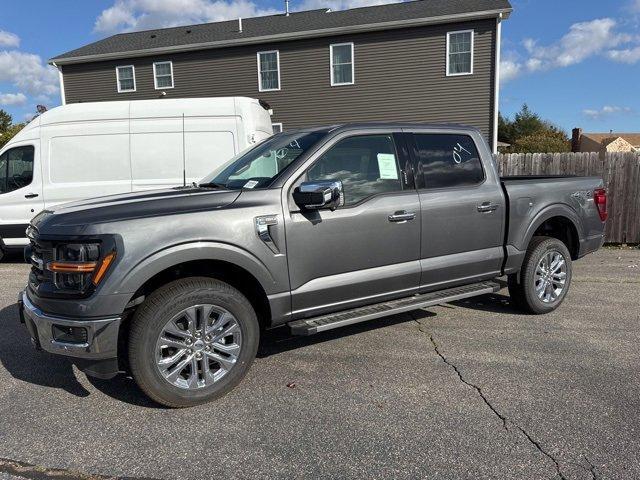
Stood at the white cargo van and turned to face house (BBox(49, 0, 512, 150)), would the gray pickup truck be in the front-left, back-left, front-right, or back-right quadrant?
back-right

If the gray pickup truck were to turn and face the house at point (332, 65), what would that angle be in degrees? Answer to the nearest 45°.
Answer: approximately 135° to its right

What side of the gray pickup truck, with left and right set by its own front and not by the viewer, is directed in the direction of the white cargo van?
right

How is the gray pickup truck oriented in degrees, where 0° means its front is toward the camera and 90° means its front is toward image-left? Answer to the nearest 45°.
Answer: approximately 45°

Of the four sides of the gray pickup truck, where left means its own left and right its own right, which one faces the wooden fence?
back

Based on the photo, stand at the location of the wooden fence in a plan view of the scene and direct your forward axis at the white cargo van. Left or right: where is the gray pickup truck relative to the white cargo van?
left
